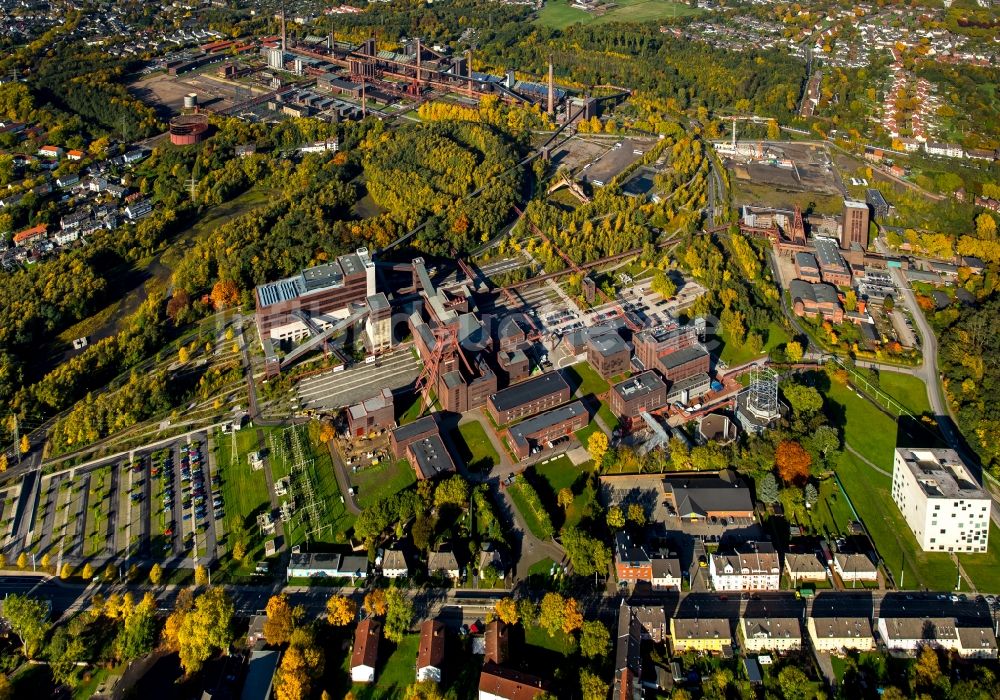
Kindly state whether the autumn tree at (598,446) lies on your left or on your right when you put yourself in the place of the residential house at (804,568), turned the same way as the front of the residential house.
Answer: on your right

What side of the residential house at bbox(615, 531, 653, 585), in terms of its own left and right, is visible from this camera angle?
front

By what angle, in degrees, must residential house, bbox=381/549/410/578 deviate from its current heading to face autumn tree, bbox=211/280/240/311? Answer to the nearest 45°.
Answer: approximately 180°

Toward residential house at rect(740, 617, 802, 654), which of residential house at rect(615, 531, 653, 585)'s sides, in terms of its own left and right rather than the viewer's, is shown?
left

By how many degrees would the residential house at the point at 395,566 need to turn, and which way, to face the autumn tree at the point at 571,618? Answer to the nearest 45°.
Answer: approximately 45° to its left

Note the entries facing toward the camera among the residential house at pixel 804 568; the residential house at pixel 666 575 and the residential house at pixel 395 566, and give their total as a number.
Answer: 3

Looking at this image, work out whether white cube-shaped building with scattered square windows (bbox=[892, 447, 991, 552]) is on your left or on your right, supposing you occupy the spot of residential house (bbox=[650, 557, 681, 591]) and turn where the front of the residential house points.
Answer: on your left

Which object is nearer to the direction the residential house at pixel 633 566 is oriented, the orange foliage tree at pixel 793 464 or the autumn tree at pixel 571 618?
the autumn tree

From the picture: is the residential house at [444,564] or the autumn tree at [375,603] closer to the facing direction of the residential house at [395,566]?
the autumn tree

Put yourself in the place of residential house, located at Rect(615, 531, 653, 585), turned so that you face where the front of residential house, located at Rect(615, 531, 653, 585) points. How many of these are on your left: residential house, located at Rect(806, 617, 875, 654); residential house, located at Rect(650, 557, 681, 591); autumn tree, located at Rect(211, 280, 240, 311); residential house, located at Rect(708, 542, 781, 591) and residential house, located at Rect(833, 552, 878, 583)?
4

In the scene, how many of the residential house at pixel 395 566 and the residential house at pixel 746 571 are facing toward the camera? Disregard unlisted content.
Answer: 2

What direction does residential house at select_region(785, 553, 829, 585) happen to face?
toward the camera

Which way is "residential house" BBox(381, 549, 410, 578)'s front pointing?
toward the camera

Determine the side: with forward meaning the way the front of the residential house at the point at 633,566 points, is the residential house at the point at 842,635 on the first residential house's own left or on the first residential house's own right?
on the first residential house's own left

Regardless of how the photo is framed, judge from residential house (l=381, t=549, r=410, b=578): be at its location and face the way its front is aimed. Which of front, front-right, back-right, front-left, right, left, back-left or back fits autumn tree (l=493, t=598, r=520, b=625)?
front-left
